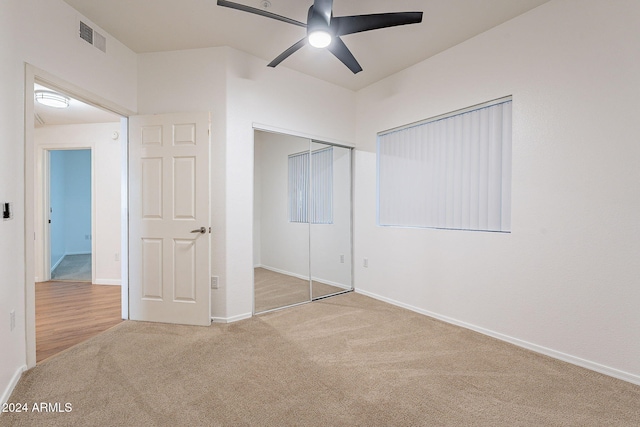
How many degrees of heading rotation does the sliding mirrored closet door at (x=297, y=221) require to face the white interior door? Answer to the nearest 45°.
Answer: approximately 90° to its right

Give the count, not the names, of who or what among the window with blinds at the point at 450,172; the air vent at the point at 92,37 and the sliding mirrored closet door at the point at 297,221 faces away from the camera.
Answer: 0

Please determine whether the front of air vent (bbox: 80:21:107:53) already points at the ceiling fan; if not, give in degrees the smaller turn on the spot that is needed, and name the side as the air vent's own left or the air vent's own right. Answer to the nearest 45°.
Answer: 0° — it already faces it

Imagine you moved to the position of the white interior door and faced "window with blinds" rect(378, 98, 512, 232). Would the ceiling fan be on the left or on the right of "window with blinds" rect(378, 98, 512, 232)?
right

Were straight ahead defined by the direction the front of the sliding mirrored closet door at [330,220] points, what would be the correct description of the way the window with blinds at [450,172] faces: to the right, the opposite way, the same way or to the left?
to the right

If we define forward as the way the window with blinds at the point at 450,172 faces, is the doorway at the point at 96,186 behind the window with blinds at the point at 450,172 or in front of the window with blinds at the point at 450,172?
in front

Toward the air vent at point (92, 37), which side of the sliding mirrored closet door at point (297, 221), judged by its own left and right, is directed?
right

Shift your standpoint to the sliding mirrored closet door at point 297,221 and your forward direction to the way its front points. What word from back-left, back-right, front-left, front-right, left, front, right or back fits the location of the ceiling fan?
front-right

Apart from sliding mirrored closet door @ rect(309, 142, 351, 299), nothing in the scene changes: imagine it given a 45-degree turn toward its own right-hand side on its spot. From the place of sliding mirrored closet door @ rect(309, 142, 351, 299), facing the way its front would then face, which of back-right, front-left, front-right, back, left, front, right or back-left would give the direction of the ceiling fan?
front

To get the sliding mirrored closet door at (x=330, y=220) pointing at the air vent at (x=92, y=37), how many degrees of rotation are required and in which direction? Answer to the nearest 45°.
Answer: approximately 90° to its right

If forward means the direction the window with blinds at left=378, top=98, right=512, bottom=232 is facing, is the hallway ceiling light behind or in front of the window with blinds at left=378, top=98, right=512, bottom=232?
in front

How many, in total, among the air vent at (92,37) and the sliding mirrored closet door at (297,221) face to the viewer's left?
0

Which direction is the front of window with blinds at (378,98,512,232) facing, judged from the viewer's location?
facing the viewer and to the left of the viewer

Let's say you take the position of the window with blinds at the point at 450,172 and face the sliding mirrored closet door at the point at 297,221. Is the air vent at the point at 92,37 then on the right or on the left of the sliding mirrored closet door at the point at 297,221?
left

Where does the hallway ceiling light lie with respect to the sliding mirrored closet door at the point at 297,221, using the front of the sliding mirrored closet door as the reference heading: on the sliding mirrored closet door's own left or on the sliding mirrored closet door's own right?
on the sliding mirrored closet door's own right

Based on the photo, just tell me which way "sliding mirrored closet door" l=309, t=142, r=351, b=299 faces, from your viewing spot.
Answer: facing the viewer and to the right of the viewer

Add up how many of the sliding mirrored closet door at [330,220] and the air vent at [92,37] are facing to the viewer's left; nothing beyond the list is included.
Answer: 0
